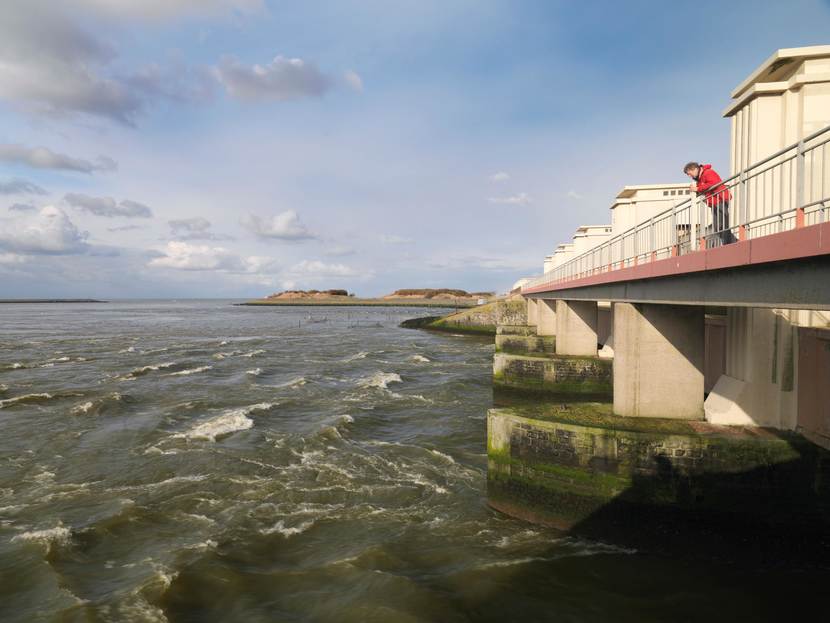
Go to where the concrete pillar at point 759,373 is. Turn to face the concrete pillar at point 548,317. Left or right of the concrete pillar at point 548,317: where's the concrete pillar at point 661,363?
left

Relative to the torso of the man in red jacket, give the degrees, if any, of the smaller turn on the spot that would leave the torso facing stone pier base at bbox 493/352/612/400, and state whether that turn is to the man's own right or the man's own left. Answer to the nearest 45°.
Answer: approximately 45° to the man's own right

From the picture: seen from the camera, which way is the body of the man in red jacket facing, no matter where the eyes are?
to the viewer's left

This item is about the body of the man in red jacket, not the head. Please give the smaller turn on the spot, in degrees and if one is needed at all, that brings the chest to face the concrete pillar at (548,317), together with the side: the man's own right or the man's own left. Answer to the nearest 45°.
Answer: approximately 90° to the man's own right
